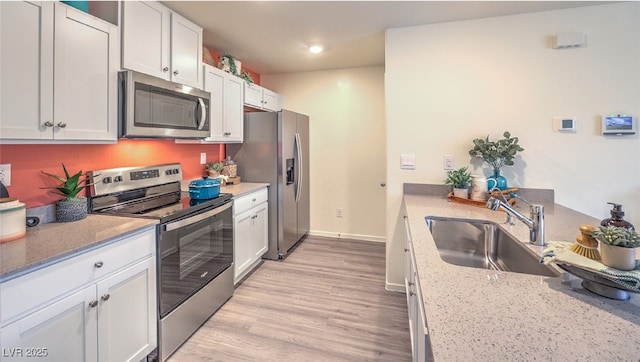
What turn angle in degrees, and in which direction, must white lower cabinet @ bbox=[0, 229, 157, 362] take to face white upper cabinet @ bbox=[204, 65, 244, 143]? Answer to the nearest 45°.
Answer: approximately 90° to its left

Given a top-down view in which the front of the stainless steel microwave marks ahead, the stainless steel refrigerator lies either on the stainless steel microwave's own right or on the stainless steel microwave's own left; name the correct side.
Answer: on the stainless steel microwave's own left

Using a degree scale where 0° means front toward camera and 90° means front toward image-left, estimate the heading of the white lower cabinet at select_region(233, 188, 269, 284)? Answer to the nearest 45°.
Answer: approximately 315°

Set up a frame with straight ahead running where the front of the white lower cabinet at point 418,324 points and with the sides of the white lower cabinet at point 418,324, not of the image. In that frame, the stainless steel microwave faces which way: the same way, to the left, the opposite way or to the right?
the opposite way

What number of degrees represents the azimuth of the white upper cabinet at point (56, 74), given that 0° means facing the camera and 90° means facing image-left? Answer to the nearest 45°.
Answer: approximately 315°

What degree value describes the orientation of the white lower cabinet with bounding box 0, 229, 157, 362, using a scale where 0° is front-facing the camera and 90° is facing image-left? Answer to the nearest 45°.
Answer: approximately 315°

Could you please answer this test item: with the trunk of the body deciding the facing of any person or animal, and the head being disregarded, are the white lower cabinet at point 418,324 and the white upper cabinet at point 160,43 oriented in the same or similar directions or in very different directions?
very different directions

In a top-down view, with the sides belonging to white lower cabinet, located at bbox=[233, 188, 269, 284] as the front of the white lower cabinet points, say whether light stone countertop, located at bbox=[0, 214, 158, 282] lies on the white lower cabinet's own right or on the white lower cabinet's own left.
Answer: on the white lower cabinet's own right
